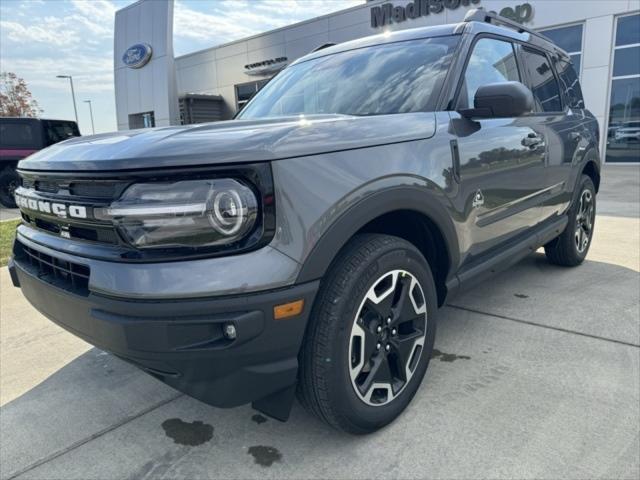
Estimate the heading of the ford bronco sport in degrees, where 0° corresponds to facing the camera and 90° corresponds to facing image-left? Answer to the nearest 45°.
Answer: approximately 45°

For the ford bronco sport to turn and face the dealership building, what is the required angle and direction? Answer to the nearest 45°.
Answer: approximately 135° to its right

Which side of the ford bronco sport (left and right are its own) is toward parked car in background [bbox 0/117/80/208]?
right

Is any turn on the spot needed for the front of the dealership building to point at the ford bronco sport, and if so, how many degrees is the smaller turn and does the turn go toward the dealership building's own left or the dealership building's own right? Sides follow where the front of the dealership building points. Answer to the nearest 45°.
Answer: approximately 45° to the dealership building's own left
